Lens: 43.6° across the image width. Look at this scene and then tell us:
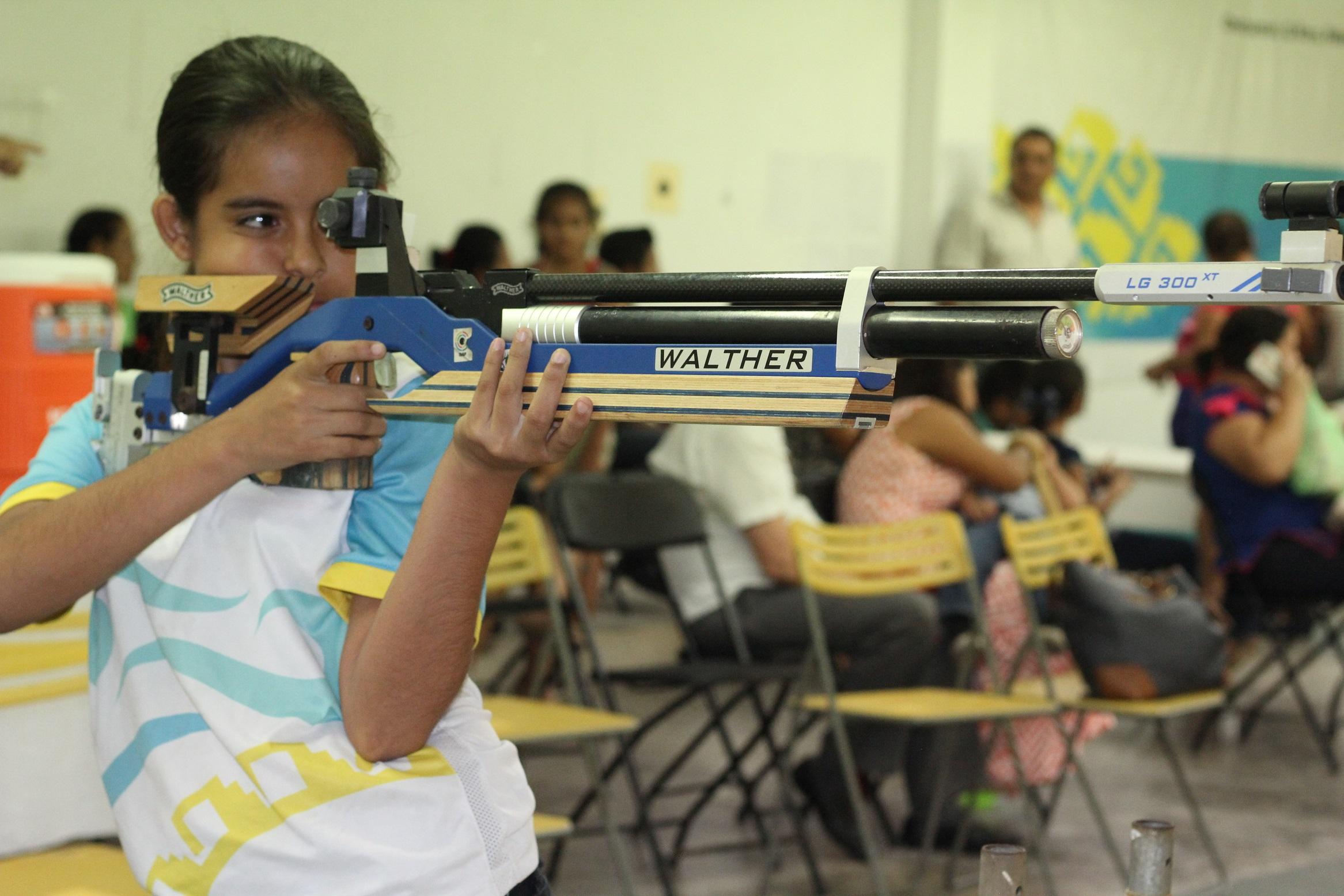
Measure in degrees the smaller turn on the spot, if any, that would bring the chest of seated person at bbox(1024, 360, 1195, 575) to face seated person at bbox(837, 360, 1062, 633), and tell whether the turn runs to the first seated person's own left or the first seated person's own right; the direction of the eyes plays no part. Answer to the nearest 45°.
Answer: approximately 90° to the first seated person's own right

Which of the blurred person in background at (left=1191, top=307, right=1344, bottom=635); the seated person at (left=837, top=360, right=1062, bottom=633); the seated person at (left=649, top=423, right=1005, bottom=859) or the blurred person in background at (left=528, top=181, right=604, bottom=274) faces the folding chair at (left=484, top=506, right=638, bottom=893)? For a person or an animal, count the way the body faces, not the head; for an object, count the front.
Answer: the blurred person in background at (left=528, top=181, right=604, bottom=274)

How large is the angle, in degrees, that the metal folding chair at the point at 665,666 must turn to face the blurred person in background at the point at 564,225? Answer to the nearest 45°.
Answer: approximately 135° to its left

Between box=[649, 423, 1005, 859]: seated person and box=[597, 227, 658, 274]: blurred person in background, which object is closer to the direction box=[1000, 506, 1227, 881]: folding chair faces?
the blurred person in background
